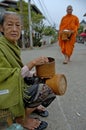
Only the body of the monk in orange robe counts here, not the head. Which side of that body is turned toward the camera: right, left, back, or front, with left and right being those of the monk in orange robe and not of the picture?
front

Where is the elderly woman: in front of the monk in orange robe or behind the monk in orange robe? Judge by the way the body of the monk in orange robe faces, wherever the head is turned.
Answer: in front

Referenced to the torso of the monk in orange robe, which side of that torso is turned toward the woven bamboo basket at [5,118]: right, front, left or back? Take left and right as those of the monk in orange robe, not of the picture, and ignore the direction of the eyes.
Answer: front

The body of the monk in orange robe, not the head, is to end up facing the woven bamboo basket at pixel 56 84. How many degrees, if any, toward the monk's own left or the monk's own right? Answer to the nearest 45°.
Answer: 0° — they already face it

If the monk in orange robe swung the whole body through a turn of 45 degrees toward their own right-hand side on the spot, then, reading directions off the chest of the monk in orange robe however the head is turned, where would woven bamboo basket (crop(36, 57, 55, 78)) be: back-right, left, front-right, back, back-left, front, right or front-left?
front-left

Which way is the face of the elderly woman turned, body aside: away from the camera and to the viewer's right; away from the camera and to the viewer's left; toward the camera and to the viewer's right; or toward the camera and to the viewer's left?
toward the camera and to the viewer's right
